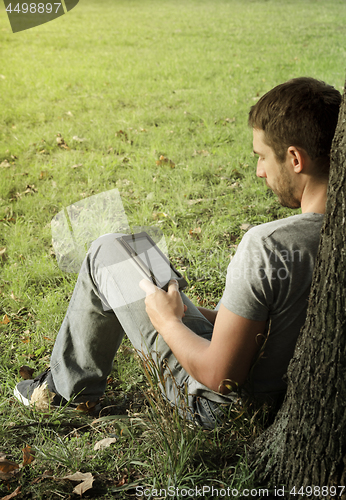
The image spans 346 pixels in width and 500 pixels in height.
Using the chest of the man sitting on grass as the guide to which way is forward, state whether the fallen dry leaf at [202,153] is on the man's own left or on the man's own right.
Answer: on the man's own right

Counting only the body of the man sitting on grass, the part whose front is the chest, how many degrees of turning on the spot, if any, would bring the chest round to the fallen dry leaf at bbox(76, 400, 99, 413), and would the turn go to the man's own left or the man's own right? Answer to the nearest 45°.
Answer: approximately 45° to the man's own right

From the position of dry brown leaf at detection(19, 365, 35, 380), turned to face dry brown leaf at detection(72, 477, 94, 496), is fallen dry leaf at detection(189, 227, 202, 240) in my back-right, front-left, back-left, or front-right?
back-left

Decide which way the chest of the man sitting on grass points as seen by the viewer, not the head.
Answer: to the viewer's left

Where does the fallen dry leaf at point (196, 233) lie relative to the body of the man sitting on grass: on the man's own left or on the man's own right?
on the man's own right

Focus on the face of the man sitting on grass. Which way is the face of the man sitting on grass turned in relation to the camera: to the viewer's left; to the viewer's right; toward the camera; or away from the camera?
to the viewer's left

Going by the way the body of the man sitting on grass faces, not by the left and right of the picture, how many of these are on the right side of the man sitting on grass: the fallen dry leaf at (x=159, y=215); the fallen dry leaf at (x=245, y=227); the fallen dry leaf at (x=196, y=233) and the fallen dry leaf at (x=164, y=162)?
4

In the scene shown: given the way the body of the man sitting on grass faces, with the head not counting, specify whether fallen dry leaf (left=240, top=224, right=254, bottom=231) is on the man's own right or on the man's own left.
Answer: on the man's own right

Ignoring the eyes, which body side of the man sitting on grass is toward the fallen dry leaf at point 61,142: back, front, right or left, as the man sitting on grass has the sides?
right

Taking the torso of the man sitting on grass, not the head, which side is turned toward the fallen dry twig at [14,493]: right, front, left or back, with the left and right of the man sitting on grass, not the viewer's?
front
